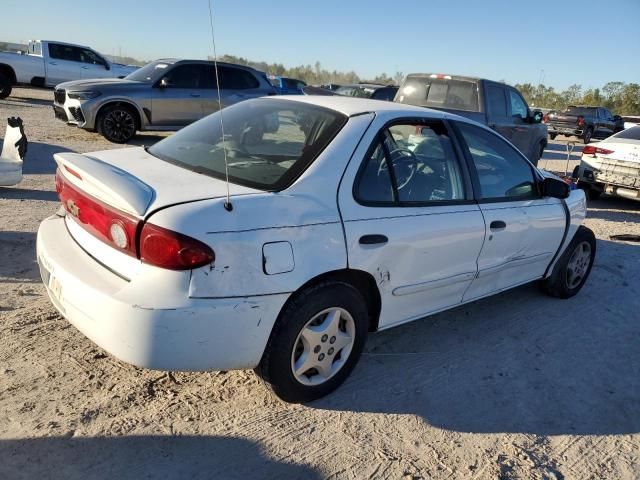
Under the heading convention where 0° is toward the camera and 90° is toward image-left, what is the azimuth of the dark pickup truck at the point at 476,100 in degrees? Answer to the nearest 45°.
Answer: approximately 225°

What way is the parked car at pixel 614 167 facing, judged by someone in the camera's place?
facing away from the viewer and to the right of the viewer

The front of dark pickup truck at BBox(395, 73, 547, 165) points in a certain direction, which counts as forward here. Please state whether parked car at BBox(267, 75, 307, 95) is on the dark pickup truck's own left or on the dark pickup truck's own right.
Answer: on the dark pickup truck's own left

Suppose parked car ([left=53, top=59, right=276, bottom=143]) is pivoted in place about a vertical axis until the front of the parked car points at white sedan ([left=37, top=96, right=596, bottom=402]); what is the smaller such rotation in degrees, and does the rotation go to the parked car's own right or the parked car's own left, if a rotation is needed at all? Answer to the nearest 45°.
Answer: approximately 45° to the parked car's own left

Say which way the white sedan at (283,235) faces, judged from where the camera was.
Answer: facing away from the viewer and to the right of the viewer

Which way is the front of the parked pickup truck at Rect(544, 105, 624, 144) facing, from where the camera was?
facing away from the viewer and to the right of the viewer
